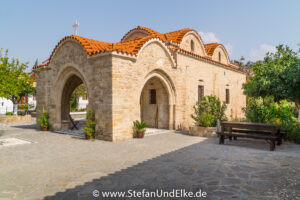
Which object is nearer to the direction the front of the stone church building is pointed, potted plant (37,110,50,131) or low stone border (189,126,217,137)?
the potted plant

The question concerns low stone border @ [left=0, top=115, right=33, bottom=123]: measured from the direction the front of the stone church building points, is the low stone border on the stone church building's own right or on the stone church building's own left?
on the stone church building's own right

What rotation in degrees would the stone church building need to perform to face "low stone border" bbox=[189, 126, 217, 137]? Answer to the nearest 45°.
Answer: approximately 90° to its left

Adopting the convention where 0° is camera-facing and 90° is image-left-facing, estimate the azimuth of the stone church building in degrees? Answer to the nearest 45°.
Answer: approximately 45°
